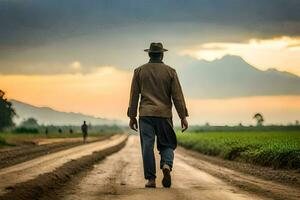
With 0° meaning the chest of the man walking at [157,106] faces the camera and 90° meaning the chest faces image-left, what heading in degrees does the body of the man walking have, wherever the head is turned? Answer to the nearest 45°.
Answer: approximately 180°

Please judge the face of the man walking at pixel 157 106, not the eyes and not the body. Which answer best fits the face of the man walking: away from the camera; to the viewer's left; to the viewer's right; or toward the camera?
away from the camera
